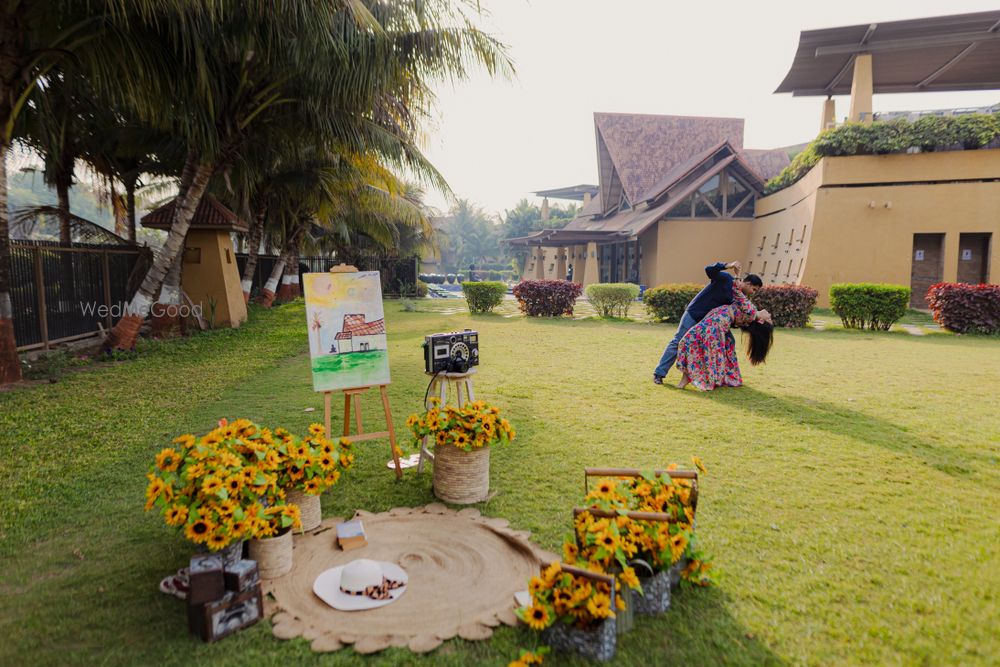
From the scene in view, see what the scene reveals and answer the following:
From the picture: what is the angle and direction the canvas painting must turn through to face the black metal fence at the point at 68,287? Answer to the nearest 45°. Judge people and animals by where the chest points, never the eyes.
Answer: approximately 135° to its right

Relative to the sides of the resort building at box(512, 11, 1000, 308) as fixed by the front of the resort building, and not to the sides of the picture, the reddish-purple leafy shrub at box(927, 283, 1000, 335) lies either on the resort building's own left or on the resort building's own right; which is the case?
on the resort building's own left

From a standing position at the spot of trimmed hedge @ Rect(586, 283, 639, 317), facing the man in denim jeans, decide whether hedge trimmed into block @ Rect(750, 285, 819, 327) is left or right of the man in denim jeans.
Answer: left

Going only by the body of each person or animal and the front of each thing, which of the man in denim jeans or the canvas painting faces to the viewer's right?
the man in denim jeans

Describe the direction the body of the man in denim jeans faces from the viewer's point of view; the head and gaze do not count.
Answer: to the viewer's right
